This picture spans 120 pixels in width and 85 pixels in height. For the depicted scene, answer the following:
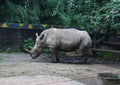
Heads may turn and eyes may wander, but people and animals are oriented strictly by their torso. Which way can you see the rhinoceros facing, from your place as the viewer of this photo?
facing to the left of the viewer
